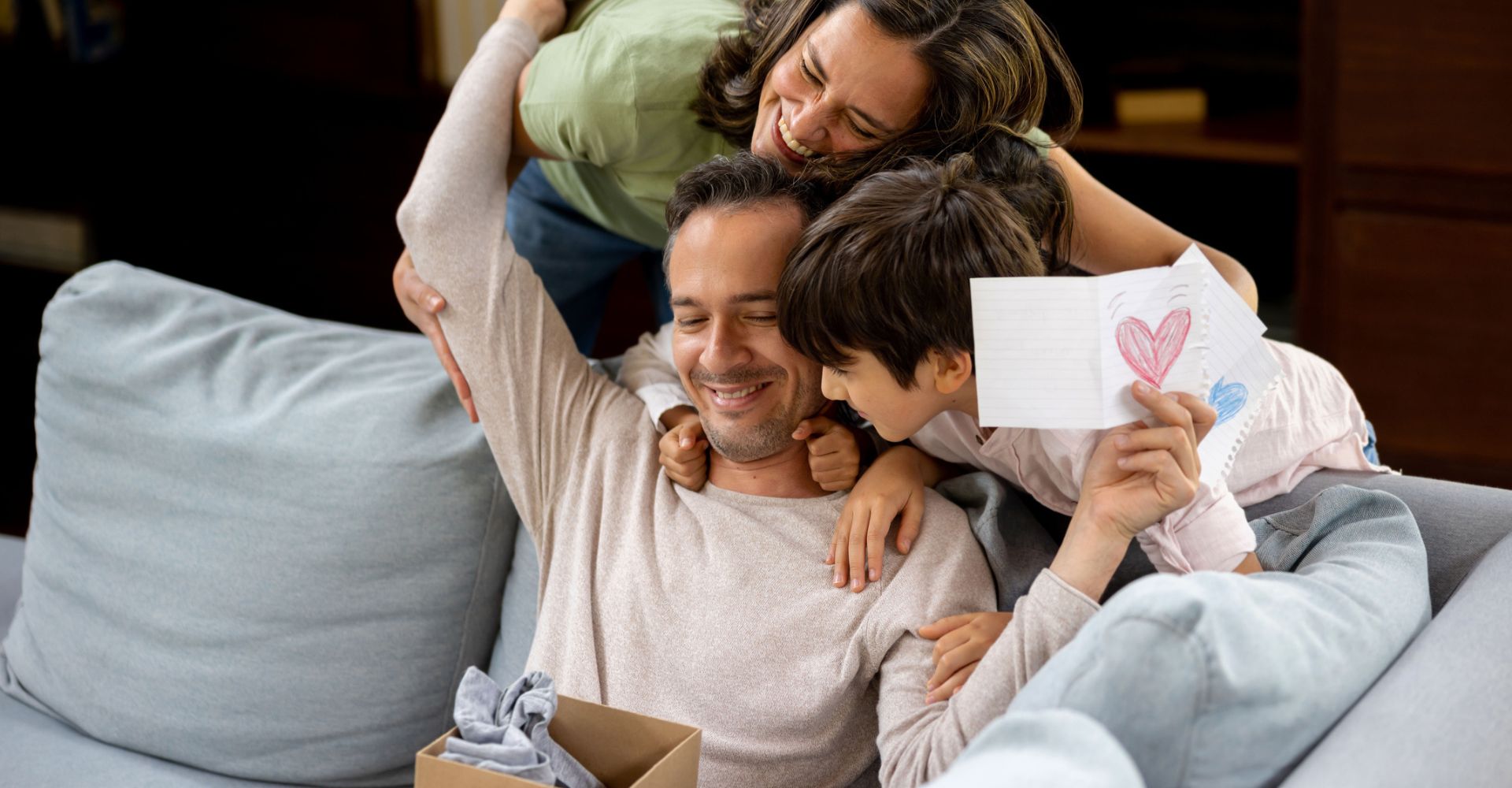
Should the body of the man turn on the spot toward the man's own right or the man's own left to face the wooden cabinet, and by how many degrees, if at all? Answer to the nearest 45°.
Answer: approximately 135° to the man's own left

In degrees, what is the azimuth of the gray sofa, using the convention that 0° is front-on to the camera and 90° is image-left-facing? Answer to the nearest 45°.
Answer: approximately 0°

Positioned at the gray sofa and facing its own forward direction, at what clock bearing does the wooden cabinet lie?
The wooden cabinet is roughly at 8 o'clock from the gray sofa.

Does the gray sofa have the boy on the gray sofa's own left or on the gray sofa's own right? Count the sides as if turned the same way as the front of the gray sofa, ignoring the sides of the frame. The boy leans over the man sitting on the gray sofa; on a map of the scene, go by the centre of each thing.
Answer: on the gray sofa's own left
